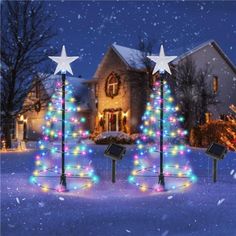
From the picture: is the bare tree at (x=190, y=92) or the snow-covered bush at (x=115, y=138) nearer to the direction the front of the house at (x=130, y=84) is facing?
the snow-covered bush

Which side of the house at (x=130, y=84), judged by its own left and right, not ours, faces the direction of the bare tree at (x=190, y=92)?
left

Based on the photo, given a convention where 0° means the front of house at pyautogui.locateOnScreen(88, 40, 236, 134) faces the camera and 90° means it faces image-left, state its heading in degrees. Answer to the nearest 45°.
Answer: approximately 45°
